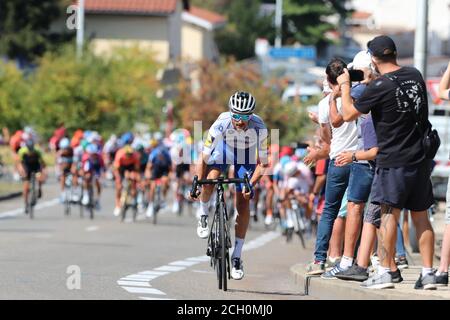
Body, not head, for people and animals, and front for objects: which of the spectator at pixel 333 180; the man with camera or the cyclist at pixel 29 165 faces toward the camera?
the cyclist

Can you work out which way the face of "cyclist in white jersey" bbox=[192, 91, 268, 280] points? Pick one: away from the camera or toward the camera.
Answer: toward the camera

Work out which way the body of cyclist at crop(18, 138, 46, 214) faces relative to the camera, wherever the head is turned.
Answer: toward the camera

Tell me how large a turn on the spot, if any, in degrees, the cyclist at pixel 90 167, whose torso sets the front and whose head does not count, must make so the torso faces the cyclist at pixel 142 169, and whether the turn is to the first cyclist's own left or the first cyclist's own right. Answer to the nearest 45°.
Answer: approximately 90° to the first cyclist's own left

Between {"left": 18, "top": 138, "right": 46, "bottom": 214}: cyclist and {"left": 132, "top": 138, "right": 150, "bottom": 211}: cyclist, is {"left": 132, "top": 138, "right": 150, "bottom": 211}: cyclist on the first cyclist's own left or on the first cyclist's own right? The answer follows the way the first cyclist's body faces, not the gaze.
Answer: on the first cyclist's own left

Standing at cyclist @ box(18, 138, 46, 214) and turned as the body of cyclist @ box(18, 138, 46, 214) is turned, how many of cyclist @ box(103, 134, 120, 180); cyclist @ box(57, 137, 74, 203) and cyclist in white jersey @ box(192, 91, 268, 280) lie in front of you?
1

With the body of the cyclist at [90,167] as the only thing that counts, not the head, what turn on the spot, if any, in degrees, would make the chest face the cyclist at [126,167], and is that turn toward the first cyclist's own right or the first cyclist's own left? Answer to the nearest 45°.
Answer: approximately 45° to the first cyclist's own left

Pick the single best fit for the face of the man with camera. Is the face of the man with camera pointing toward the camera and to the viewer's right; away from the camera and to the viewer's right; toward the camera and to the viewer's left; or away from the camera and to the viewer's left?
away from the camera and to the viewer's left

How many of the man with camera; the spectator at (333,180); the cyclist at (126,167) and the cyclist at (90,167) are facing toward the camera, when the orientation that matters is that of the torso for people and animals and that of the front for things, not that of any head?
2

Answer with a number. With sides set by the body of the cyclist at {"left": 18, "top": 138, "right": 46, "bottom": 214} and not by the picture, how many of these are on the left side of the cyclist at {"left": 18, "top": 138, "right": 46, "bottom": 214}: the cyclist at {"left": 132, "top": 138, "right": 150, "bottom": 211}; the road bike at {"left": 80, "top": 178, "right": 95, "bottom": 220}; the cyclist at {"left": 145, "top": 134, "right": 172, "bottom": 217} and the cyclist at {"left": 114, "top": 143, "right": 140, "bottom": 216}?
4

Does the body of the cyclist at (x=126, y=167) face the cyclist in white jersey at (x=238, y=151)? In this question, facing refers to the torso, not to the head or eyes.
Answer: yes

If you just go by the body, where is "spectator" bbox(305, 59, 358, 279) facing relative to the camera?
to the viewer's left

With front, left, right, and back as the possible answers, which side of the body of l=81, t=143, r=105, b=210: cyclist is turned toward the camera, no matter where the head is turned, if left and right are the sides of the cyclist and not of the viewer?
front

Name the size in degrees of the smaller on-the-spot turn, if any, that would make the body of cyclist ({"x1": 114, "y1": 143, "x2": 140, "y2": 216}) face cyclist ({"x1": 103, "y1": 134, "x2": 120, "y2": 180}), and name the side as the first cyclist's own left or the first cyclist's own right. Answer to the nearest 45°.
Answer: approximately 180°

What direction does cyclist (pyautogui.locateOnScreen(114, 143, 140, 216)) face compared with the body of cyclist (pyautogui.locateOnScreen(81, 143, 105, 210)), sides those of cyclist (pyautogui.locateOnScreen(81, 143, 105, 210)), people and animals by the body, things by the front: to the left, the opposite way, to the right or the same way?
the same way

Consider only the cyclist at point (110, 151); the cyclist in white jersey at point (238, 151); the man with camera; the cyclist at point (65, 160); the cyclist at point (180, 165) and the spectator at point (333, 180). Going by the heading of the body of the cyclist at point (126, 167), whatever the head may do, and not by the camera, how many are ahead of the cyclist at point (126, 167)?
3

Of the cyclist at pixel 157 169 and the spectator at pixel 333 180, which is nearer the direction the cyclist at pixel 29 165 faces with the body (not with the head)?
the spectator
